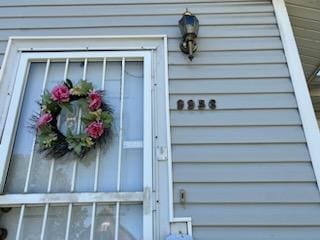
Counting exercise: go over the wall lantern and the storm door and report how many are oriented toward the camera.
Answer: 2

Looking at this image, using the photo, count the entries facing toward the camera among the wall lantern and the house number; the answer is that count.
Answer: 2

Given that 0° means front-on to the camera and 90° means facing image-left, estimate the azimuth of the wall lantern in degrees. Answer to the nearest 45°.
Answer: approximately 0°

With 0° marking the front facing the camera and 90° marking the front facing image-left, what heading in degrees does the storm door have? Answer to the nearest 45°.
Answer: approximately 0°

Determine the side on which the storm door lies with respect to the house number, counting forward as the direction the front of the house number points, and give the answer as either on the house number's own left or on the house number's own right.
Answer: on the house number's own right

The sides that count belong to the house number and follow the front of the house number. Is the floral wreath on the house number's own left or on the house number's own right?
on the house number's own right

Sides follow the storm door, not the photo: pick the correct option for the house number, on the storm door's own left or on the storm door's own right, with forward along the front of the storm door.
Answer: on the storm door's own left
